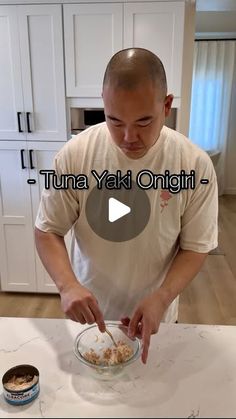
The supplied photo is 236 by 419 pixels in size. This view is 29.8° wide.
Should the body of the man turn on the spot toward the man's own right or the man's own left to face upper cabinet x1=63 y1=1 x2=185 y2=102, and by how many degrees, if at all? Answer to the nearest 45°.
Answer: approximately 180°

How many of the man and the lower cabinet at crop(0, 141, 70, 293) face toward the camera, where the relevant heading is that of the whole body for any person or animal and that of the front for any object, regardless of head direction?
2

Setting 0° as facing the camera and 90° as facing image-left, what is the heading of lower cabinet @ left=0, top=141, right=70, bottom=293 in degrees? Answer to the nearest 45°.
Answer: approximately 0°

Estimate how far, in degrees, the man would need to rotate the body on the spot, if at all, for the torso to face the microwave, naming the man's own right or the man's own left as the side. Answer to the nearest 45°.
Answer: approximately 180°

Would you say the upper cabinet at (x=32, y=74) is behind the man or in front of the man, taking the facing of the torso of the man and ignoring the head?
behind

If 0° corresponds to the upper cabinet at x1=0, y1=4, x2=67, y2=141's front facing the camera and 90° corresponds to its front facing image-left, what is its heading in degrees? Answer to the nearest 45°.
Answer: approximately 0°

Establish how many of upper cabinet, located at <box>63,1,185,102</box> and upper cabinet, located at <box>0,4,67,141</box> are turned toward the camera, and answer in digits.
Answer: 2
